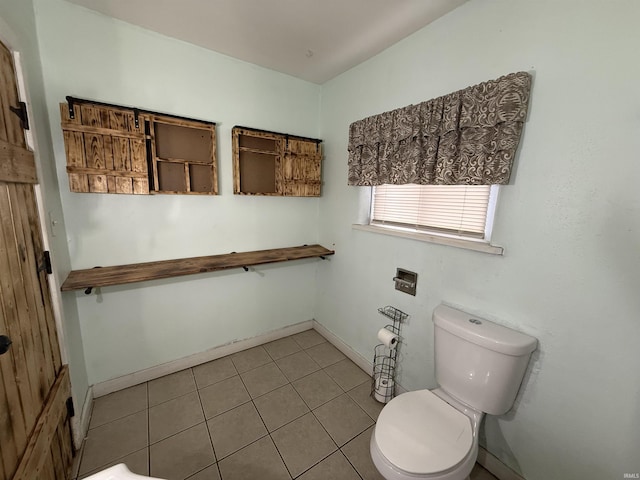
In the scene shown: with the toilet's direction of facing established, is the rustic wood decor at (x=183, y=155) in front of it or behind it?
in front

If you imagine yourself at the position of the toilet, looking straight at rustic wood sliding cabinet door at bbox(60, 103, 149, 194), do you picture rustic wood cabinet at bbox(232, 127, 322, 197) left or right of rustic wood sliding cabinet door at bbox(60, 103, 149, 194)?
right

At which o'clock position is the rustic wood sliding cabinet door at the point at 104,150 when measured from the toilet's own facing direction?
The rustic wood sliding cabinet door is roughly at 1 o'clock from the toilet.

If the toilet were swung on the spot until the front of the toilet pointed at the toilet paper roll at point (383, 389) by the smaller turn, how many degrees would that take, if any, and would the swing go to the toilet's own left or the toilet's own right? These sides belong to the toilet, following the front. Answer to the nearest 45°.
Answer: approximately 90° to the toilet's own right

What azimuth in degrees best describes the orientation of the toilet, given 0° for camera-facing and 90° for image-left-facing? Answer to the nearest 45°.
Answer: approximately 45°

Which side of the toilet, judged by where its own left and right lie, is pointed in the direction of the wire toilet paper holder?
right

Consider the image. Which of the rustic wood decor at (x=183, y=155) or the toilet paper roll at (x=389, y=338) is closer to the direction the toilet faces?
the rustic wood decor

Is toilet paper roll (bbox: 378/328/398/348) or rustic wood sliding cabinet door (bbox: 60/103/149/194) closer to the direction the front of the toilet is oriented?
the rustic wood sliding cabinet door

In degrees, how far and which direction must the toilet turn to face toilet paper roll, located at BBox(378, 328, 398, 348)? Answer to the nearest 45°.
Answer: approximately 90° to its right

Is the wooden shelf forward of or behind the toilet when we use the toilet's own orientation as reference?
forward

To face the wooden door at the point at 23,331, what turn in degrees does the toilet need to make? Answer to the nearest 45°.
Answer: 0° — it already faces it
